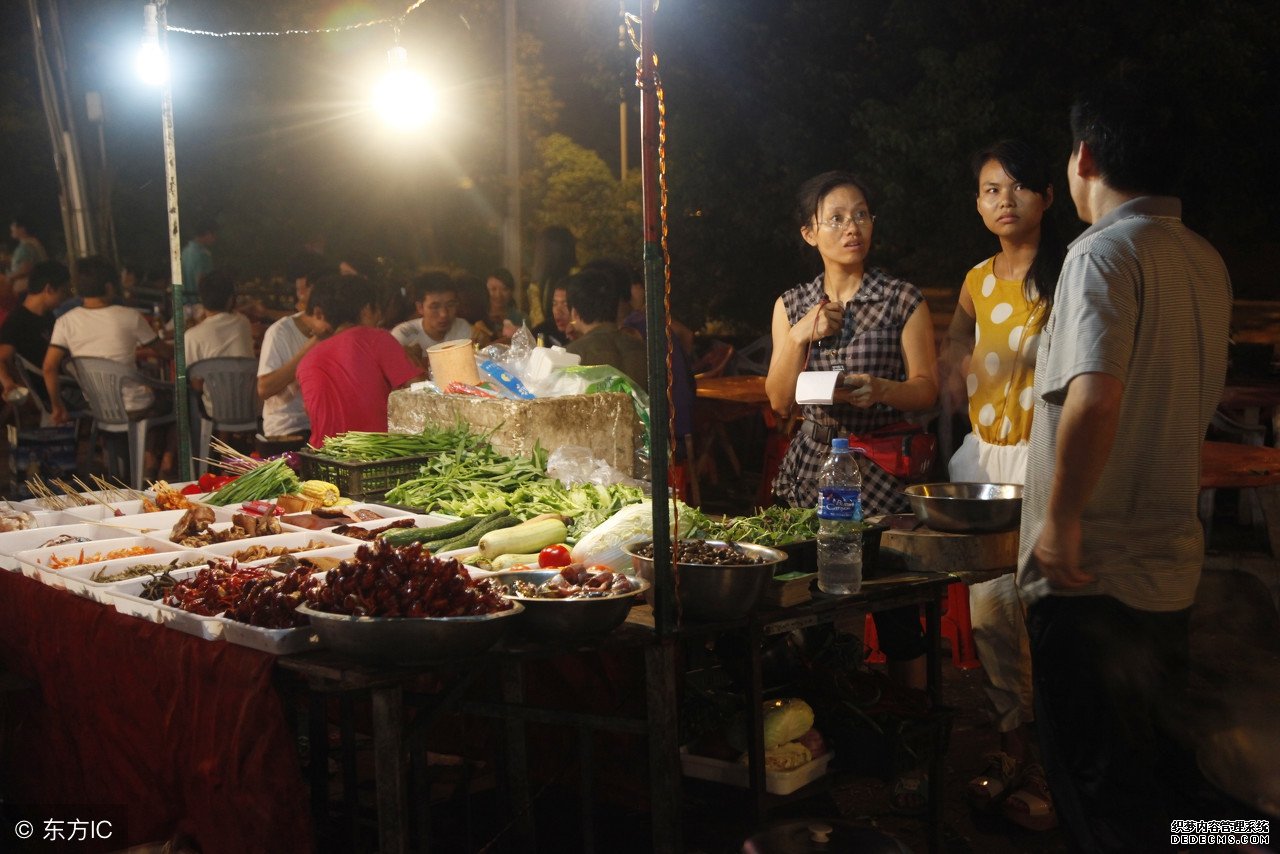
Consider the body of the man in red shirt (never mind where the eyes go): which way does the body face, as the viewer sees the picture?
away from the camera

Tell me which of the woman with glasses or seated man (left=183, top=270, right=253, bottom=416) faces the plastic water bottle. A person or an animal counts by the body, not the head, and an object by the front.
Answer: the woman with glasses

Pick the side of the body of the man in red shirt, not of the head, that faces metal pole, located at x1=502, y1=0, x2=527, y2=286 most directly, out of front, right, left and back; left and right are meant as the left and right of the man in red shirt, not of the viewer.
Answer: front

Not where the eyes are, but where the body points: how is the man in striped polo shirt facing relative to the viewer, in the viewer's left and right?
facing away from the viewer and to the left of the viewer

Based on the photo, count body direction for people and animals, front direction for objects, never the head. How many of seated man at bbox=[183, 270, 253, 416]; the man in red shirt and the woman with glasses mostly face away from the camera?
2

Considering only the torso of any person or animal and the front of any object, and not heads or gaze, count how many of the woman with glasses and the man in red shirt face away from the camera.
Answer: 1

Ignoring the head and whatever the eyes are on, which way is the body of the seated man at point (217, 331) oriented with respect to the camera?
away from the camera

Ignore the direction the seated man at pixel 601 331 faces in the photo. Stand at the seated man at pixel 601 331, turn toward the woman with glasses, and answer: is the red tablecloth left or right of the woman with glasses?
right

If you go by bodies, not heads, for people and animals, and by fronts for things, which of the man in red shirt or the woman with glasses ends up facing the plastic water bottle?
the woman with glasses

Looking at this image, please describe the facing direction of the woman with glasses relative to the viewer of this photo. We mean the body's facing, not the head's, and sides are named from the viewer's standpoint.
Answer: facing the viewer

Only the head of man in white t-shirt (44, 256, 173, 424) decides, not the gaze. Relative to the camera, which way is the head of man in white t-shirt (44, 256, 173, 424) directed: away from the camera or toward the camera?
away from the camera

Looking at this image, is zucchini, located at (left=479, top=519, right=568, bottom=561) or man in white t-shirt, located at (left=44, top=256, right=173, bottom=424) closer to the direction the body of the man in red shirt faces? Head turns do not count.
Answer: the man in white t-shirt

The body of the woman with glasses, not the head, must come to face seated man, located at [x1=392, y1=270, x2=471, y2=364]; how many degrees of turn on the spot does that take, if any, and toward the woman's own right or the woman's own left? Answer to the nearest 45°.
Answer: approximately 135° to the woman's own right

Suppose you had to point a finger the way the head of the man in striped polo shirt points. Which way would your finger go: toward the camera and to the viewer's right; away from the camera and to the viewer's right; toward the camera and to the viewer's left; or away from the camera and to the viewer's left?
away from the camera and to the viewer's left
